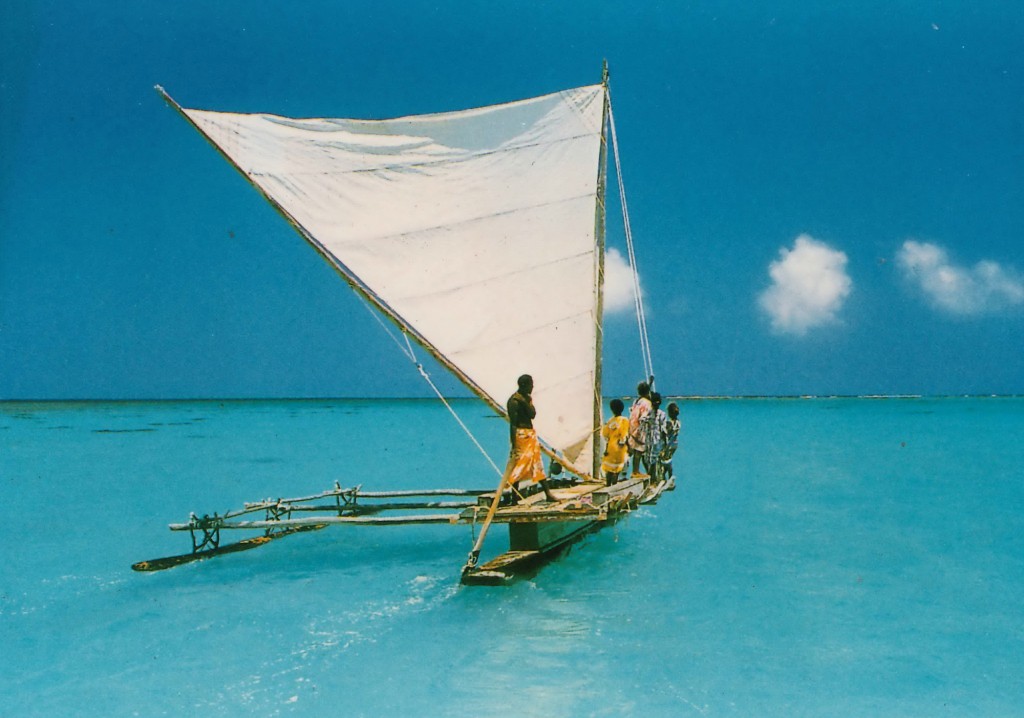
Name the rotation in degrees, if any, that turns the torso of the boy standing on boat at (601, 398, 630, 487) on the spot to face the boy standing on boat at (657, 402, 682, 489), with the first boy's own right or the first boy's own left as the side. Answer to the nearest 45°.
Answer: approximately 45° to the first boy's own right

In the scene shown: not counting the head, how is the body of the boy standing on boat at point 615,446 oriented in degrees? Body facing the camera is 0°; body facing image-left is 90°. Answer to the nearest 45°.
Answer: approximately 180°

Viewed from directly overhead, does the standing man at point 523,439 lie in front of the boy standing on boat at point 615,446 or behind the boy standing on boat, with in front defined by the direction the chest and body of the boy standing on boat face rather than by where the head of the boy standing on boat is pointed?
behind

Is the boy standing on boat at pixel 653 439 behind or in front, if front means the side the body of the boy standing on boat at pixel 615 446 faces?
in front
